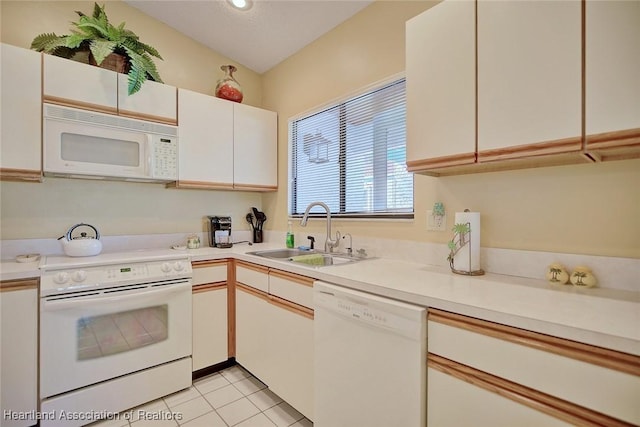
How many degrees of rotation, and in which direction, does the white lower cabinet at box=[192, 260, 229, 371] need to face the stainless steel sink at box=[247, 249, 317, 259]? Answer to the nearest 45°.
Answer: approximately 45° to its left

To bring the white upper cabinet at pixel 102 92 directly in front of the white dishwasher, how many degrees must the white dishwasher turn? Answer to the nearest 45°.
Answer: approximately 45° to its right

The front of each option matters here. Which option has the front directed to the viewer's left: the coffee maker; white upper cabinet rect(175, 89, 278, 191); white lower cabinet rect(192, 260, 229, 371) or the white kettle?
the white kettle

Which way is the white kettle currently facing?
to the viewer's left

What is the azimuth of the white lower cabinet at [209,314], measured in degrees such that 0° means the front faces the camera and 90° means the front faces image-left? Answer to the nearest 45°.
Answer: approximately 315°

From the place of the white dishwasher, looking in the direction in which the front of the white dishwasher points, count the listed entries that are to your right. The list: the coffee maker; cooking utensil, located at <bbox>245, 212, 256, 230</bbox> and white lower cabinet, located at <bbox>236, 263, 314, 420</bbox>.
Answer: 3
